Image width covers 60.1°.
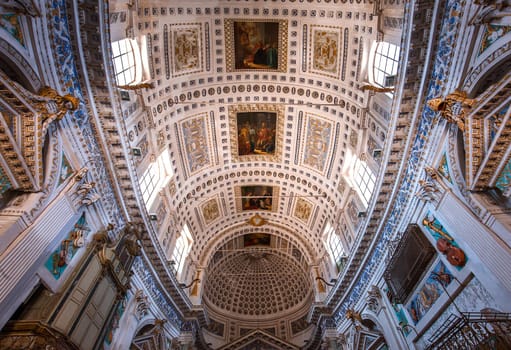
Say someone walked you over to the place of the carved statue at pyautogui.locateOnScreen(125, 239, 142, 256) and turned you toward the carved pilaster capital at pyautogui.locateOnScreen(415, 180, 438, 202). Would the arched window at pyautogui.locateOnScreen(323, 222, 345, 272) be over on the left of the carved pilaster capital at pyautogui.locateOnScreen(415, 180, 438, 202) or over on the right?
left

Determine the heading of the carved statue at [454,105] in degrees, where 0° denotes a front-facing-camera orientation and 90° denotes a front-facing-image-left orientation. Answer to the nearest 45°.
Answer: approximately 90°

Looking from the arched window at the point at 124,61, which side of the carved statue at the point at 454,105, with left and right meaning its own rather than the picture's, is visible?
front

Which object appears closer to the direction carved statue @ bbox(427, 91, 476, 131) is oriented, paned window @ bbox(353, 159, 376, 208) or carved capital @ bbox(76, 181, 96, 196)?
the carved capital
